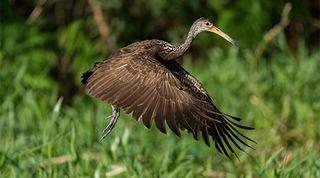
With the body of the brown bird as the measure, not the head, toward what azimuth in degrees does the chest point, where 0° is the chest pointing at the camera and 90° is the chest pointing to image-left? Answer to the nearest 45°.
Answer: approximately 270°
